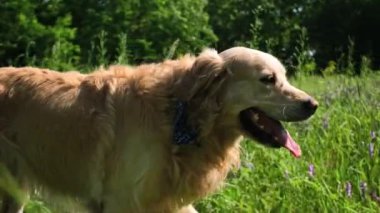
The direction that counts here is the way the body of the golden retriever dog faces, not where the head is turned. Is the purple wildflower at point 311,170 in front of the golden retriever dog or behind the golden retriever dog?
in front

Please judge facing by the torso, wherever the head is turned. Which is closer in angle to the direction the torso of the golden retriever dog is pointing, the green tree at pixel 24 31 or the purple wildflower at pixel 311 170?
the purple wildflower

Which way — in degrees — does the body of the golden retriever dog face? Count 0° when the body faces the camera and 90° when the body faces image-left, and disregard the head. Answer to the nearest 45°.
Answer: approximately 270°

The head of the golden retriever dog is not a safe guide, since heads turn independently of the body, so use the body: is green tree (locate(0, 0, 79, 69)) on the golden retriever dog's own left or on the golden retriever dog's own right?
on the golden retriever dog's own left

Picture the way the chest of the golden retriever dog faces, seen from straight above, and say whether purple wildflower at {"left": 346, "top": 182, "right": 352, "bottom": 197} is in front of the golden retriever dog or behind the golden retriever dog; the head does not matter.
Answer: in front
